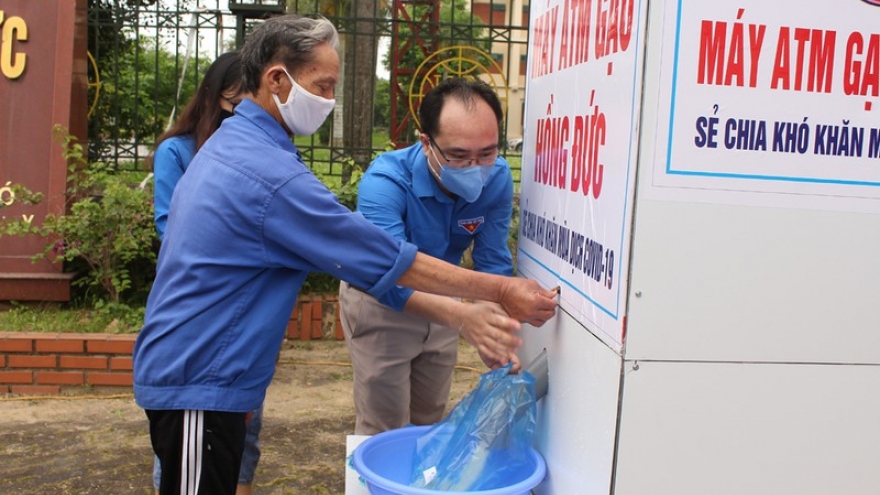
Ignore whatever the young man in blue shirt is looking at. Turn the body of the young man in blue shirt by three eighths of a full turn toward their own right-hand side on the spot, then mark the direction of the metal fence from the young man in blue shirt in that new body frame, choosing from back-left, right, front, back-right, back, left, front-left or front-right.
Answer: right

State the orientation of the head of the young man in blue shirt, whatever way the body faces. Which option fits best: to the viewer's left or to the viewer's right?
to the viewer's right

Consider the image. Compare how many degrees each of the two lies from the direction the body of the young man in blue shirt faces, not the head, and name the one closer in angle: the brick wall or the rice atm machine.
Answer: the rice atm machine

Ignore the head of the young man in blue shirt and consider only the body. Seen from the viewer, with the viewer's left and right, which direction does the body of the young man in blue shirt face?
facing the viewer and to the right of the viewer

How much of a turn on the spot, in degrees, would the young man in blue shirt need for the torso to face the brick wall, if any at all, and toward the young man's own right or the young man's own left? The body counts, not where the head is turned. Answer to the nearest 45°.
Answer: approximately 180°
